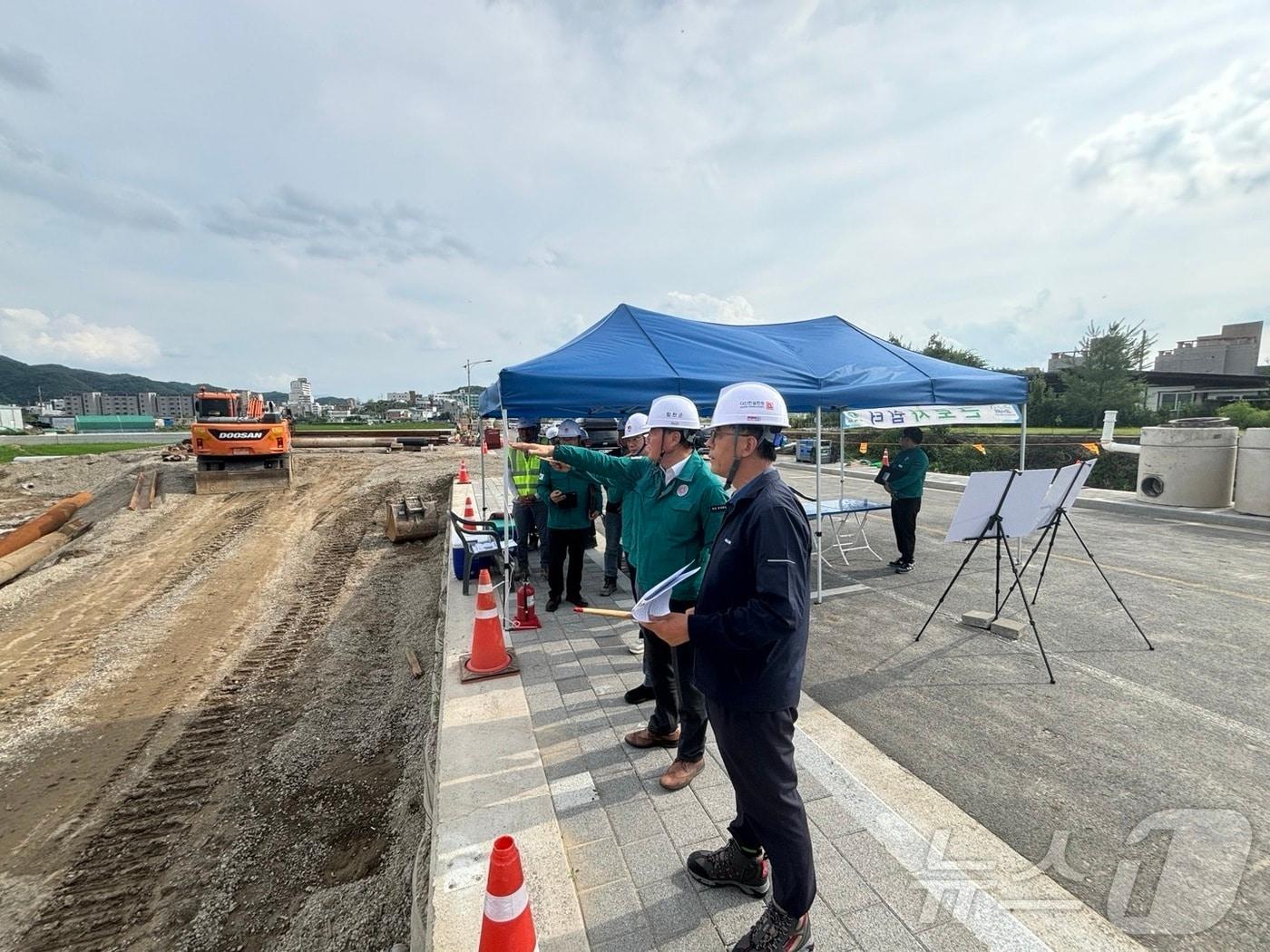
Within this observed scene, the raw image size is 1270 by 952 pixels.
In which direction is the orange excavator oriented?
away from the camera

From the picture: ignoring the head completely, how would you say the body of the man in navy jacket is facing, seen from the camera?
to the viewer's left

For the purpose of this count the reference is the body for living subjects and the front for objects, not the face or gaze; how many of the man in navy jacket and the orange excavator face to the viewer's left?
1

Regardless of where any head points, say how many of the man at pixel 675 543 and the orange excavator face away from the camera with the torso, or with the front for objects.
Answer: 1

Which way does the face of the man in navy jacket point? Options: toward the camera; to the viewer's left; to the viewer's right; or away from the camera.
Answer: to the viewer's left

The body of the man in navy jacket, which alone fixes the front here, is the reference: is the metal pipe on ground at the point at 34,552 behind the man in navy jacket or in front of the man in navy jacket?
in front

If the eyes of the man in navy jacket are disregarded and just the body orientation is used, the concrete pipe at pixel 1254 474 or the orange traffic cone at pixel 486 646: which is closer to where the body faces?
the orange traffic cone

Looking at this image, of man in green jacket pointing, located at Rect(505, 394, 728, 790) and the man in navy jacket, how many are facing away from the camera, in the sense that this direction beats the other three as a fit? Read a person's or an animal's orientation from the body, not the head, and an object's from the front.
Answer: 0

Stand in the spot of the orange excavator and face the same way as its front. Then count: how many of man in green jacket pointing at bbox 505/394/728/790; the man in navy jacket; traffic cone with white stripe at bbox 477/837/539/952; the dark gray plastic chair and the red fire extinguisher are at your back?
5

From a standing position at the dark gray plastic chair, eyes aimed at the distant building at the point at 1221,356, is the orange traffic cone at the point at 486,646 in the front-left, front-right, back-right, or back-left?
back-right

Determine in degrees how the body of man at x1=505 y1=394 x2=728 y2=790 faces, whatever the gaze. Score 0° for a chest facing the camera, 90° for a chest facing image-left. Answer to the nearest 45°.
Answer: approximately 45°
